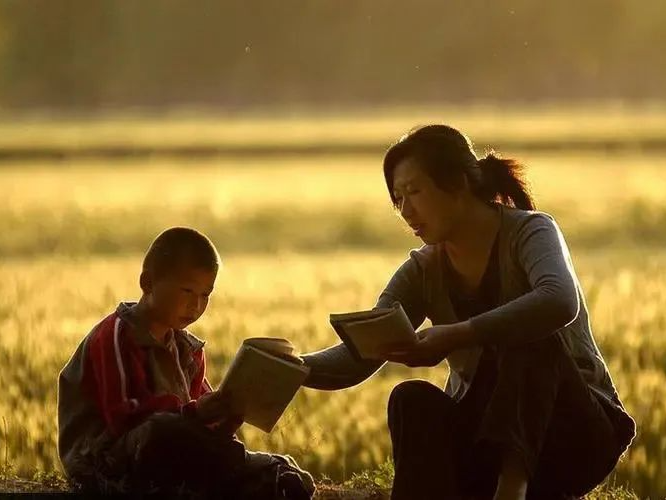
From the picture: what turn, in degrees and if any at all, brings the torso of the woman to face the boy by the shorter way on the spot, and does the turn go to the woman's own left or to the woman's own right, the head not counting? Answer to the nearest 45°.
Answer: approximately 45° to the woman's own right

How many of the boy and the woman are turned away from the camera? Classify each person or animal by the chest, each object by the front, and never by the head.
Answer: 0

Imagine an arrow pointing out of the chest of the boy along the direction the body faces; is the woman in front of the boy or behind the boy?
in front

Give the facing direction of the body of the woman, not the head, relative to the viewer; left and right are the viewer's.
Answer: facing the viewer and to the left of the viewer

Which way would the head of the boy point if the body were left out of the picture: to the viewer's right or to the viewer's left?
to the viewer's right
